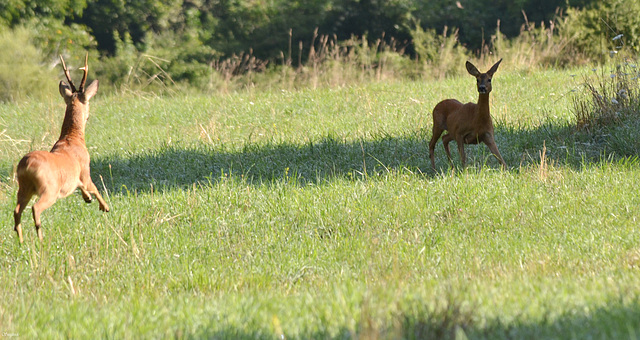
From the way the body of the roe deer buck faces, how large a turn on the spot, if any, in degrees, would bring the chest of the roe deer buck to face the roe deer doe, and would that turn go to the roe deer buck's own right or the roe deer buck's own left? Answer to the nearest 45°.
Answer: approximately 45° to the roe deer buck's own right

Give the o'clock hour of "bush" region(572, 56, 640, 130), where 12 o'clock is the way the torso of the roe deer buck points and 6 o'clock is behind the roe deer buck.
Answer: The bush is roughly at 1 o'clock from the roe deer buck.

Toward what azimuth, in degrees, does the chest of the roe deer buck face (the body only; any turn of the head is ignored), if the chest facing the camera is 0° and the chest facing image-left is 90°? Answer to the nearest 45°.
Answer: approximately 225°
